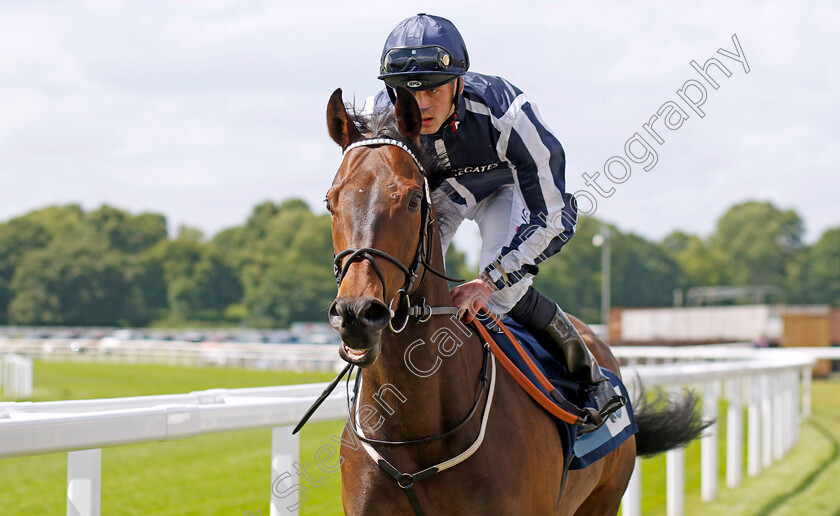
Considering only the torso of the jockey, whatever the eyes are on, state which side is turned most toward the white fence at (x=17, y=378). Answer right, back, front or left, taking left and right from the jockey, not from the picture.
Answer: right

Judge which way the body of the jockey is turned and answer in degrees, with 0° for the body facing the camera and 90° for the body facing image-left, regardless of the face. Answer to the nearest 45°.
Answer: approximately 45°
